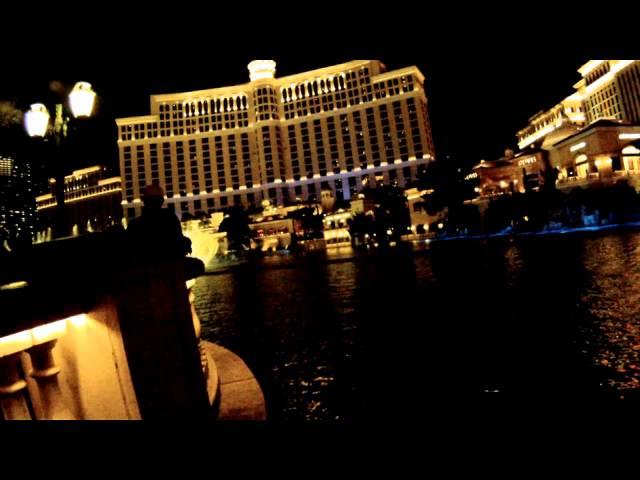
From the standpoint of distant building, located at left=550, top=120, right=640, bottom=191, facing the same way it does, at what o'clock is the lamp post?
The lamp post is roughly at 11 o'clock from the distant building.

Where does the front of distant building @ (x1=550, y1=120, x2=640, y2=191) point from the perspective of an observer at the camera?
facing the viewer and to the left of the viewer

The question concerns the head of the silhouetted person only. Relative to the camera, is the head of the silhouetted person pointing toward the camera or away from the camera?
away from the camera

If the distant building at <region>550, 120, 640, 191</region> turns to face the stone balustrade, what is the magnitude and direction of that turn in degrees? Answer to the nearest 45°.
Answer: approximately 45° to its left

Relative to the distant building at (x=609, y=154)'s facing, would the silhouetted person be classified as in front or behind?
in front
